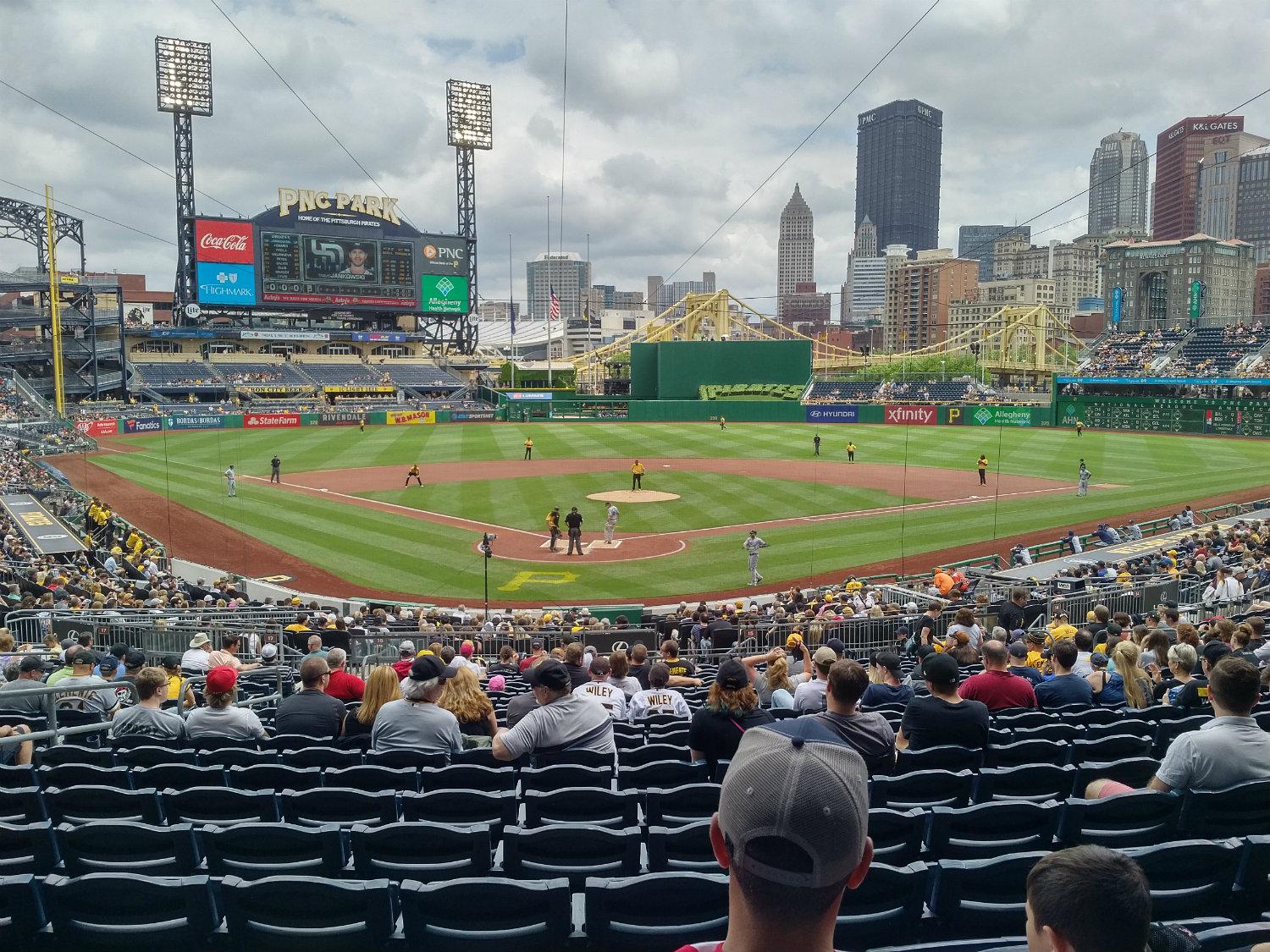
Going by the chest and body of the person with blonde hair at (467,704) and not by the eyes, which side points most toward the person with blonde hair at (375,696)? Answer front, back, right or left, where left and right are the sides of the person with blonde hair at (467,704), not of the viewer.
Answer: left

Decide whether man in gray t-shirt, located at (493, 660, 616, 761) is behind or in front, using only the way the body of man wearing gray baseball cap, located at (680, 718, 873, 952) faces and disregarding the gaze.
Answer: in front

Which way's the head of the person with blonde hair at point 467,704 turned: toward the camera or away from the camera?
away from the camera

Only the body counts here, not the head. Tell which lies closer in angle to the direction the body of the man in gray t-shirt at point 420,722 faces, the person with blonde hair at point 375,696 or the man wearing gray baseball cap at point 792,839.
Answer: the person with blonde hair

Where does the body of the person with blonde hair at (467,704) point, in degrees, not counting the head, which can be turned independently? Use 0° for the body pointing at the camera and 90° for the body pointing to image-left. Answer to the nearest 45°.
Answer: approximately 180°

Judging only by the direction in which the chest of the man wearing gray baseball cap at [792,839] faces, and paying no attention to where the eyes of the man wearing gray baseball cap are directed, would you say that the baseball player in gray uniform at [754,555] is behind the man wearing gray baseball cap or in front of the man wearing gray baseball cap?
in front

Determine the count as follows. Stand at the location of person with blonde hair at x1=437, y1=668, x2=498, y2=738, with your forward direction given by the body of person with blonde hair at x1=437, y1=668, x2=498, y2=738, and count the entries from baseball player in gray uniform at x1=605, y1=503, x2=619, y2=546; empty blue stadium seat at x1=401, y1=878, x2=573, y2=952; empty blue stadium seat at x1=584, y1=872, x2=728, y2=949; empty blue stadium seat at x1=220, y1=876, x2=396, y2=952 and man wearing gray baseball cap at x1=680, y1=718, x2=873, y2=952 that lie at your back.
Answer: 4

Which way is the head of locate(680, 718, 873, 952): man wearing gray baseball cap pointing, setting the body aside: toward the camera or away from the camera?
away from the camera

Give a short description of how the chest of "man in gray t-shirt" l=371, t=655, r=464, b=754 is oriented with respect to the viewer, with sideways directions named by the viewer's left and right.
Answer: facing away from the viewer

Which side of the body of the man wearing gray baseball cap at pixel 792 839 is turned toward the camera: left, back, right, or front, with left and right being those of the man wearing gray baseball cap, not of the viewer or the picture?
back

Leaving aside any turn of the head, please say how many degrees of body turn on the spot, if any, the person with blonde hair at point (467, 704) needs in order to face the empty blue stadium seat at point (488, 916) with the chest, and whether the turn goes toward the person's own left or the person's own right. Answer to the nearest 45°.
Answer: approximately 180°

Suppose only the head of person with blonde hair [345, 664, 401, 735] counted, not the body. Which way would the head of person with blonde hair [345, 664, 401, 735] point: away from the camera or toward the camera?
away from the camera
